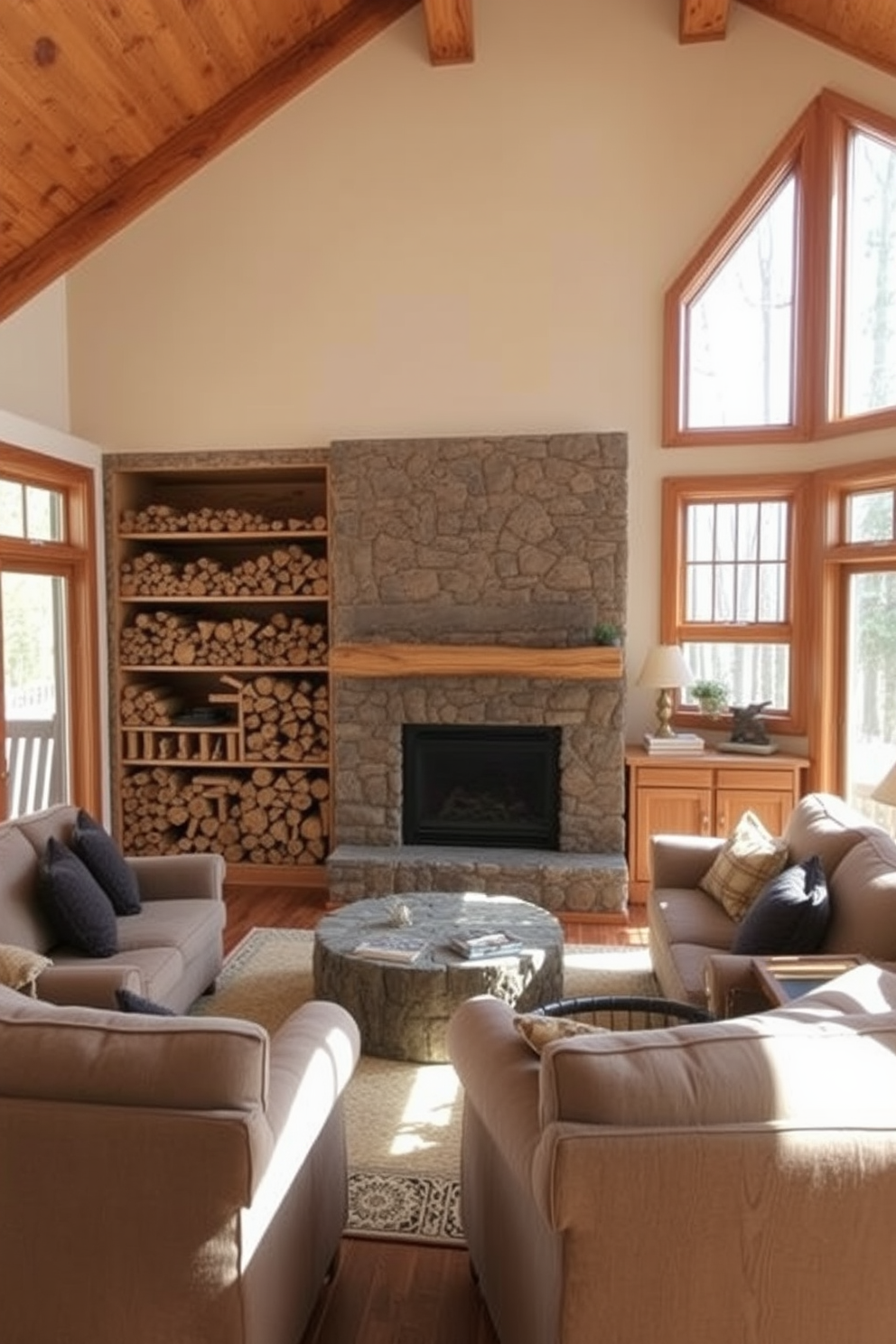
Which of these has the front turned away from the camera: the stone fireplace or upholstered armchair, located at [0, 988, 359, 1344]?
the upholstered armchair

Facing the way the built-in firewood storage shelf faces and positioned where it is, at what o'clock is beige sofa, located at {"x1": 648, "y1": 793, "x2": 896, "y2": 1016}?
The beige sofa is roughly at 11 o'clock from the built-in firewood storage shelf.

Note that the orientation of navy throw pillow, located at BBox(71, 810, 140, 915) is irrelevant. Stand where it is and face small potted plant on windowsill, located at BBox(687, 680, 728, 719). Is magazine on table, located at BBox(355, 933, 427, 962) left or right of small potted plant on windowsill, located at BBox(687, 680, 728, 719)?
right

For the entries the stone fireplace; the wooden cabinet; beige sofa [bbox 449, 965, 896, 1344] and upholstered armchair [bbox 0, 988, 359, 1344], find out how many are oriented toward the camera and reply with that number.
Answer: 2

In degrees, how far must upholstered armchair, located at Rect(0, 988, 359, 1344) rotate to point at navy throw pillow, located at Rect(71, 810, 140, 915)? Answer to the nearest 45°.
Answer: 0° — it already faces it

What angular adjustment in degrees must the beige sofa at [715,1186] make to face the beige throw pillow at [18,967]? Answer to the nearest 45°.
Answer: approximately 90° to its left

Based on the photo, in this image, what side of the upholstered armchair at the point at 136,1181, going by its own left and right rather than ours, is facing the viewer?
back
